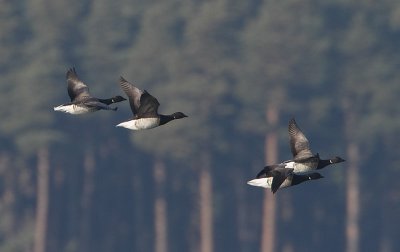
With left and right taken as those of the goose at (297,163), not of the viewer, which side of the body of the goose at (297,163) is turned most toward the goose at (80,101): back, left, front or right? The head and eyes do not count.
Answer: back

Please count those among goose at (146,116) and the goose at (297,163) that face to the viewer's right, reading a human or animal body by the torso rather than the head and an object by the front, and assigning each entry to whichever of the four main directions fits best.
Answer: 2

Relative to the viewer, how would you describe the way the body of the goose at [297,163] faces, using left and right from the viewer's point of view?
facing to the right of the viewer

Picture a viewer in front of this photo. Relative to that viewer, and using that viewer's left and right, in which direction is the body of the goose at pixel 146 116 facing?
facing to the right of the viewer

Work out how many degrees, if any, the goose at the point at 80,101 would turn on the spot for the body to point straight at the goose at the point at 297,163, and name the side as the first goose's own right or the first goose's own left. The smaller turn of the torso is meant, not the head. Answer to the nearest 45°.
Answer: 0° — it already faces it

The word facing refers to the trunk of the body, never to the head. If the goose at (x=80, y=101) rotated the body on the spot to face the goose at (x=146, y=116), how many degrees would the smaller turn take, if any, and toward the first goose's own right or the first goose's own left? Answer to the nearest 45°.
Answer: approximately 45° to the first goose's own right

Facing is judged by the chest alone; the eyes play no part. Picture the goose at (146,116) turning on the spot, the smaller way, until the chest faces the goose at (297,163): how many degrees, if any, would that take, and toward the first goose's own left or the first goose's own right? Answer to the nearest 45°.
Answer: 0° — it already faces it

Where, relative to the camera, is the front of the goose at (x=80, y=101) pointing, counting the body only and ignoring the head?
to the viewer's right
